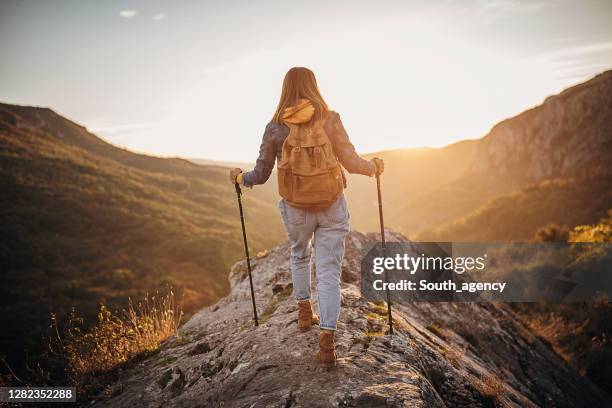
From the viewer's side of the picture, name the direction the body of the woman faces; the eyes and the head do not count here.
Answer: away from the camera

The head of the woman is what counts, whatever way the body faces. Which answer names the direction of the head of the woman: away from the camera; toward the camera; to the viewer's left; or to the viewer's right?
away from the camera
